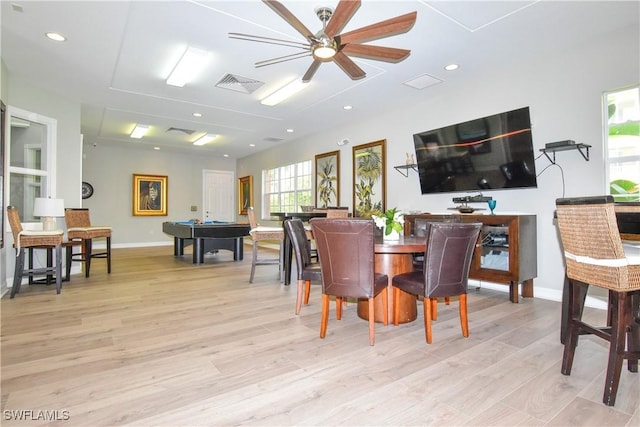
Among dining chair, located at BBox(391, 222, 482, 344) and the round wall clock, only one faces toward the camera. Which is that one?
the round wall clock

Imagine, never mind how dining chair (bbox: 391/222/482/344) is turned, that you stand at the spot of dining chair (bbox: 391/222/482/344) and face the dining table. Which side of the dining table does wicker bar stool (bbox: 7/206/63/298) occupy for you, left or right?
left

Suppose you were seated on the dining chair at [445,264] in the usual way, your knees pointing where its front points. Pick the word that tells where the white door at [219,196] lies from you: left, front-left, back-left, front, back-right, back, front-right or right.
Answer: front

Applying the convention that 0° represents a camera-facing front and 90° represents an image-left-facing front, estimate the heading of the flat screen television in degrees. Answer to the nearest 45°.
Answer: approximately 45°

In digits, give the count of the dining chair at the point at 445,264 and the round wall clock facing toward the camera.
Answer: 1

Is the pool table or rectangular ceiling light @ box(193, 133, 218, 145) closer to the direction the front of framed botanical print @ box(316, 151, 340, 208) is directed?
the pool table

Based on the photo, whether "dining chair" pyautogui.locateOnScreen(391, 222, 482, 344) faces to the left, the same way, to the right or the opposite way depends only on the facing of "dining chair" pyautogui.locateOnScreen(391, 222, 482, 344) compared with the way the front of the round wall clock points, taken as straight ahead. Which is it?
the opposite way

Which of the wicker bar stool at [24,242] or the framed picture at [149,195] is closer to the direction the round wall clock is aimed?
the wicker bar stool

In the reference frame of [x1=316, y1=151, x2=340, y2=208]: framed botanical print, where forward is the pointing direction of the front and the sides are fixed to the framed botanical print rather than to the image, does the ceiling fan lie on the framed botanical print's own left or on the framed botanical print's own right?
on the framed botanical print's own left

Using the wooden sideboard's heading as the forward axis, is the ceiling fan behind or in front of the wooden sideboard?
in front

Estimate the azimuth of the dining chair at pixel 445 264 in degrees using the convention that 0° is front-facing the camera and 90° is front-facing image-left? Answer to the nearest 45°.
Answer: approximately 135°

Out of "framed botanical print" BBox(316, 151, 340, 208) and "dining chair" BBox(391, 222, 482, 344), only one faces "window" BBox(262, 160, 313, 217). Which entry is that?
the dining chair

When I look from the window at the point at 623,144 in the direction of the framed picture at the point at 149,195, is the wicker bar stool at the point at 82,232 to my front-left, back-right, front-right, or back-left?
front-left

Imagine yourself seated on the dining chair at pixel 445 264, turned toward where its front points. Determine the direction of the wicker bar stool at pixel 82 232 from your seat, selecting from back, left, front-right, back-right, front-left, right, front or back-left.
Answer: front-left

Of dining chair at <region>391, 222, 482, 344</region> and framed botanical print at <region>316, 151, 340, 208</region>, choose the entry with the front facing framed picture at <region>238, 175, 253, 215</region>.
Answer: the dining chair

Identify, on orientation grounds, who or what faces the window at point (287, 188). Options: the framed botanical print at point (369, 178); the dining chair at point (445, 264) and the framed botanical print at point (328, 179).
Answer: the dining chair

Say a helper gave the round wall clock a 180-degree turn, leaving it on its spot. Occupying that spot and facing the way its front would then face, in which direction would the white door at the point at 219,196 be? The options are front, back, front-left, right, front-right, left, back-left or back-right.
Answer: right

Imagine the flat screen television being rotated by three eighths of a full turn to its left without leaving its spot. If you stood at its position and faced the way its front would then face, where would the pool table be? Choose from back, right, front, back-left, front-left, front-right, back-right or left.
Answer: back

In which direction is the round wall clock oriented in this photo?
toward the camera

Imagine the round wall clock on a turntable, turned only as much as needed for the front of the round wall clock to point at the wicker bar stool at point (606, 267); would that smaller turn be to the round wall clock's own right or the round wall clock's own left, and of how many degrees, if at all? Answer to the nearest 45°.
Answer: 0° — it already faces it
